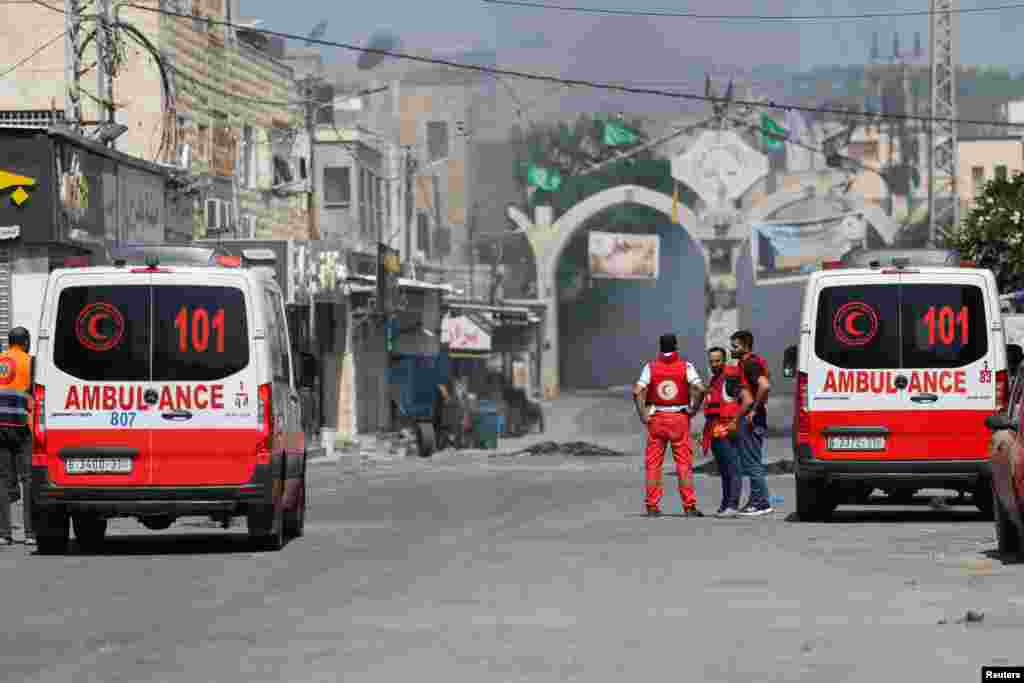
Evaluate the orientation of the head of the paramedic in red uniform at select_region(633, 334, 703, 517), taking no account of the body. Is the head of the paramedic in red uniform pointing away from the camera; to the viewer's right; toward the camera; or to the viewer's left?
away from the camera

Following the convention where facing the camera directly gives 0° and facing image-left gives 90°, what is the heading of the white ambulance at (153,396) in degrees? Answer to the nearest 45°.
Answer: approximately 180°

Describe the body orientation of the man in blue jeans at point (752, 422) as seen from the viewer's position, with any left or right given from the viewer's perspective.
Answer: facing to the left of the viewer

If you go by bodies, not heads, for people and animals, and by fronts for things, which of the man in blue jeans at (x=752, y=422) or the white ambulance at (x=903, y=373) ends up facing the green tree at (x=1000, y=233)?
the white ambulance

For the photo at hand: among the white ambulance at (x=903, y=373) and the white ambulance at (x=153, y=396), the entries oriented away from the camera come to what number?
2

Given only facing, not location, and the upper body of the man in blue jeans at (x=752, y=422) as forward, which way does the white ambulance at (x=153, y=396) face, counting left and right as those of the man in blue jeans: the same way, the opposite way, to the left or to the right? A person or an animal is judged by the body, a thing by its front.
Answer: to the right

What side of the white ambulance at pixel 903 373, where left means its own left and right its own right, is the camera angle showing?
back

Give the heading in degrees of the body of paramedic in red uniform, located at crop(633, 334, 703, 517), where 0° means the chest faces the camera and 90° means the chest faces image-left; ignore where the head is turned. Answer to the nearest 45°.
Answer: approximately 180°

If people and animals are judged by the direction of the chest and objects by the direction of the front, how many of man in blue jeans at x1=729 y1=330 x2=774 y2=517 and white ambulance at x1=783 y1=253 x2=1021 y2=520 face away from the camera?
1
